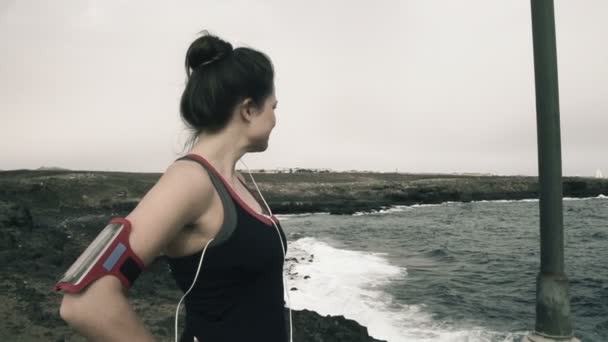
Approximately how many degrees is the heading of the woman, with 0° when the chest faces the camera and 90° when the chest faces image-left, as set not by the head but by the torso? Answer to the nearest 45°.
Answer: approximately 270°

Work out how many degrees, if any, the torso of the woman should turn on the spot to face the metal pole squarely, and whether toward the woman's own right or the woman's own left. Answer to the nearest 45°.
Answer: approximately 45° to the woman's own left

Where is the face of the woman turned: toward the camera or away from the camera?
away from the camera

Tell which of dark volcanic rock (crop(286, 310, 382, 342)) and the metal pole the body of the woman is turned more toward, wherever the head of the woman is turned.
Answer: the metal pole
